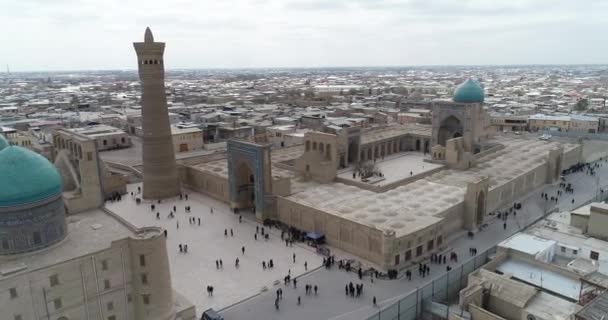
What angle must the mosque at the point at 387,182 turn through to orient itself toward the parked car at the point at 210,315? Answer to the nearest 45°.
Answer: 0° — it already faces it

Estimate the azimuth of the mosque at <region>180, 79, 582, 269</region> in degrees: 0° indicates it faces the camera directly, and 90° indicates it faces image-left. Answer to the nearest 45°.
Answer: approximately 45°

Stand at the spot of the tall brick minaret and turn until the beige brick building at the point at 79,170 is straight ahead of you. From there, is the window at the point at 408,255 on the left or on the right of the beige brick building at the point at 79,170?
left

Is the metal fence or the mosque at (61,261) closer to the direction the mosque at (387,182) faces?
the mosque

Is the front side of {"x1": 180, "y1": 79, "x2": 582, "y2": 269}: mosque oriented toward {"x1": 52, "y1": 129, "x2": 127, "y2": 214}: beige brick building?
yes

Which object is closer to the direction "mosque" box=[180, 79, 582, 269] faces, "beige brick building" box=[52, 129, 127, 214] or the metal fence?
the beige brick building

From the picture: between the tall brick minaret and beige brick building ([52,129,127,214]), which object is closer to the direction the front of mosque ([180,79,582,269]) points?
the beige brick building

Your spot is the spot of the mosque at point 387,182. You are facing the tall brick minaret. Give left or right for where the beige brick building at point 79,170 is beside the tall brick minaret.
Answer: left
